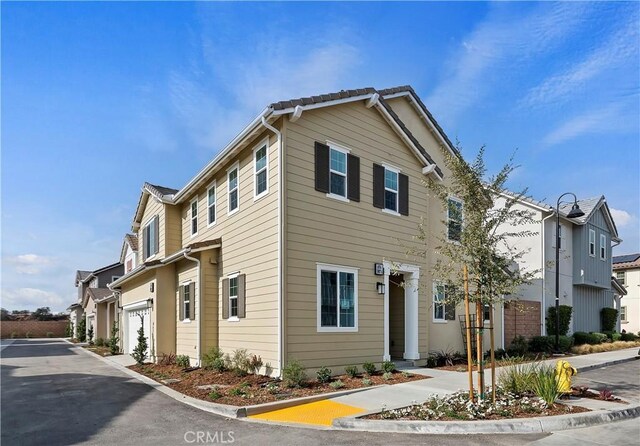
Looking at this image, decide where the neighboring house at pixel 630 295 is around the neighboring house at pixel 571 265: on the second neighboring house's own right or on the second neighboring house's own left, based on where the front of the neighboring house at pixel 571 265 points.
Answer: on the second neighboring house's own left

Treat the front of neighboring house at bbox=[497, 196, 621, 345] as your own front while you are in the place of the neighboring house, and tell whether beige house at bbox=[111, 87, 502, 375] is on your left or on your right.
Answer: on your right

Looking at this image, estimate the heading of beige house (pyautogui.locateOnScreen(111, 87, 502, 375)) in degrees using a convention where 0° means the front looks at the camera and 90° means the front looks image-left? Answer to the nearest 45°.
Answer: approximately 315°

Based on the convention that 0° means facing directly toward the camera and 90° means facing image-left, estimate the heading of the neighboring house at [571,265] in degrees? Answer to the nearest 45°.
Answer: approximately 315°

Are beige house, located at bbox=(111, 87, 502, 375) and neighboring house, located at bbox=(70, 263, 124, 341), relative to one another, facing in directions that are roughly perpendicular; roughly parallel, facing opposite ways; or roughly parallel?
roughly perpendicular
